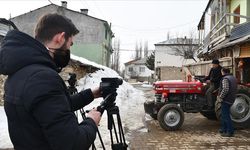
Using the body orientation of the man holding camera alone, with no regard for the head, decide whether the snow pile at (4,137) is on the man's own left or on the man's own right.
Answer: on the man's own left

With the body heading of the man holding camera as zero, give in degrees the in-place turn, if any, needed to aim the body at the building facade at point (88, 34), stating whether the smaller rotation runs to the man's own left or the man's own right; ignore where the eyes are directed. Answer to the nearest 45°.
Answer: approximately 45° to the man's own left

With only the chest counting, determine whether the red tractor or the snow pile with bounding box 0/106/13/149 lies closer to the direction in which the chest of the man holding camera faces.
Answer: the red tractor

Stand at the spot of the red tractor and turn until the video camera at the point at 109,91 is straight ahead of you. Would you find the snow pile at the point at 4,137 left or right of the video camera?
right

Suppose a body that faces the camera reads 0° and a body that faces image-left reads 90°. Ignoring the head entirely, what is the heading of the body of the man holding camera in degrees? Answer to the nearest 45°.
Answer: approximately 225°

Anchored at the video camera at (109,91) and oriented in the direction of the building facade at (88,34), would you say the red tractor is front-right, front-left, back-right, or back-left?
front-right

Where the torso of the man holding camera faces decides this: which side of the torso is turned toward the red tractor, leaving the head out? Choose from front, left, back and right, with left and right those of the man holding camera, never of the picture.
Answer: front
